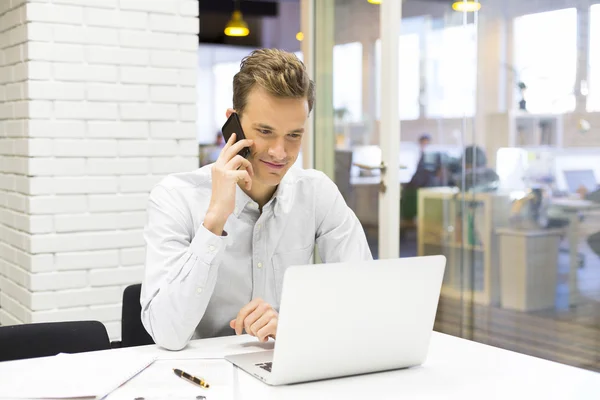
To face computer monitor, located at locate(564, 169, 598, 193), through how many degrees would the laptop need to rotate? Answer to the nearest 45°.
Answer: approximately 90° to its right

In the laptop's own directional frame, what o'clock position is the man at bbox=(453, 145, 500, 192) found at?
The man is roughly at 2 o'clock from the laptop.

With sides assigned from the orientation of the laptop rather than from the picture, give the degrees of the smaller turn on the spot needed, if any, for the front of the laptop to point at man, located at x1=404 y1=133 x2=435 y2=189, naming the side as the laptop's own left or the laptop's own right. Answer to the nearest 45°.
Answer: approximately 45° to the laptop's own right

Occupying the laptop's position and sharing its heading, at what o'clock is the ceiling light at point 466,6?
The ceiling light is roughly at 2 o'clock from the laptop.

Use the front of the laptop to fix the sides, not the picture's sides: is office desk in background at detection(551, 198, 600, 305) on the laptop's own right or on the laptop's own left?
on the laptop's own right

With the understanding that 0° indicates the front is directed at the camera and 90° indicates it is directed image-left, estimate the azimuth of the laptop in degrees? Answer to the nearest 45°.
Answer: approximately 135°

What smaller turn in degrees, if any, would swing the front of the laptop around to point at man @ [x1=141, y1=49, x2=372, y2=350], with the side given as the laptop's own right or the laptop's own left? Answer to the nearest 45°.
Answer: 0° — it already faces them
